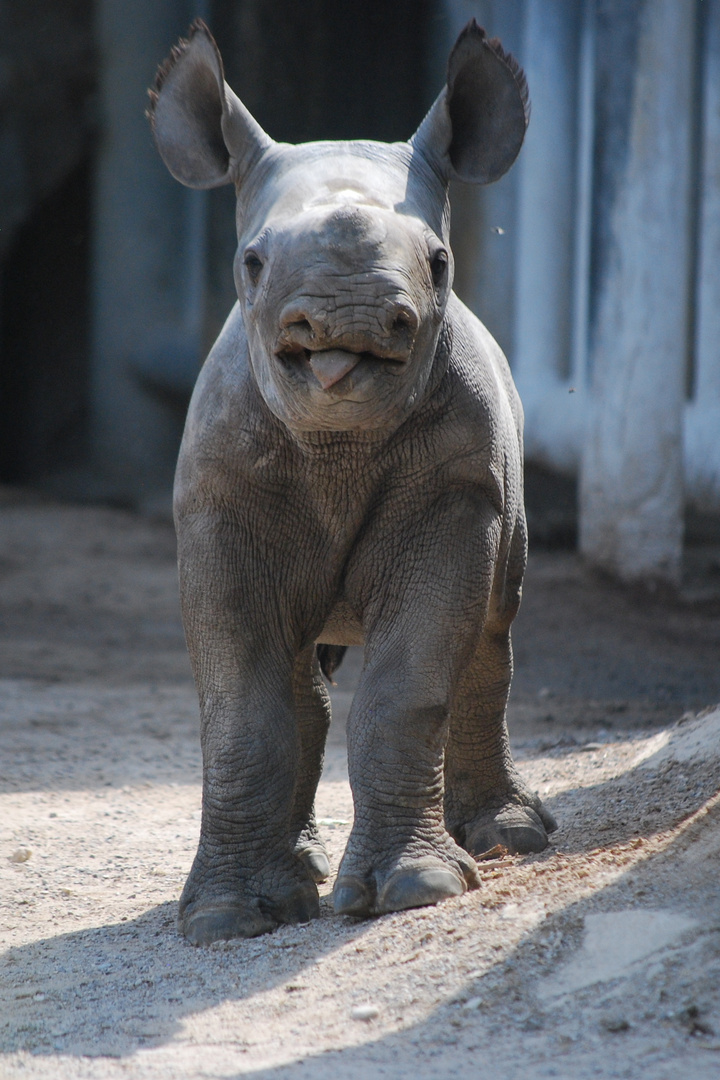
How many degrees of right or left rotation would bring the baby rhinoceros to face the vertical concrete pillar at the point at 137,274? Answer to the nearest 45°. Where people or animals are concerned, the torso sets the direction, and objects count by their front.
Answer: approximately 180°

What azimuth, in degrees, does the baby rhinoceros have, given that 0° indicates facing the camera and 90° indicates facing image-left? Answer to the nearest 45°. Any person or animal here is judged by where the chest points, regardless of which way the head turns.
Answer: approximately 0°

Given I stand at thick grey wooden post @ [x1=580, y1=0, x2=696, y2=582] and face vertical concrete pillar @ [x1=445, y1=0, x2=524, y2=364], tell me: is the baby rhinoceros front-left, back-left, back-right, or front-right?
back-left

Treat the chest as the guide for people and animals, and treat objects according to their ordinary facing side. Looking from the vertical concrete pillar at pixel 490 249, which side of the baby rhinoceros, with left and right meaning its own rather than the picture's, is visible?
back

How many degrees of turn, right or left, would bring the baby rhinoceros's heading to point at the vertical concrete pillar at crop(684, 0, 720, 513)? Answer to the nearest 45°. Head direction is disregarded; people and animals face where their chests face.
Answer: approximately 180°

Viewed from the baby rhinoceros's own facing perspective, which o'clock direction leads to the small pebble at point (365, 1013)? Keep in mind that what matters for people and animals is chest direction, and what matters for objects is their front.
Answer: The small pebble is roughly at 12 o'clock from the baby rhinoceros.

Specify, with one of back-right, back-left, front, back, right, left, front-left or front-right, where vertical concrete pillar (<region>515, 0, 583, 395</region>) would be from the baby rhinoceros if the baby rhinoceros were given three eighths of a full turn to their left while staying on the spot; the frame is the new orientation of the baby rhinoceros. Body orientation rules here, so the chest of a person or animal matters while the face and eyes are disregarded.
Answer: front-left
